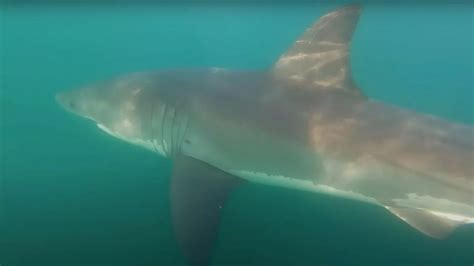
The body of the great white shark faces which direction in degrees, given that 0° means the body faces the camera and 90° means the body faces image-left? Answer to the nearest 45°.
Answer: approximately 90°
